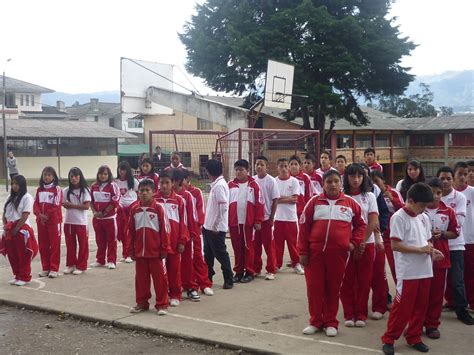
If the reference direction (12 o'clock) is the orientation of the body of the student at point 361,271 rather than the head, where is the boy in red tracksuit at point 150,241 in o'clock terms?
The boy in red tracksuit is roughly at 3 o'clock from the student.

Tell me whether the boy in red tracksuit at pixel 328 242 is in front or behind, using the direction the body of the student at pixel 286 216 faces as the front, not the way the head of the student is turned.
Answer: in front

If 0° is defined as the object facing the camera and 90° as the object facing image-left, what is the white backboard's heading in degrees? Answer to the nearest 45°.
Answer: approximately 315°

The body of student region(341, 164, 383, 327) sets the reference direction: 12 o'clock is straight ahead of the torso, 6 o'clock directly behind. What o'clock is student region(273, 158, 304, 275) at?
student region(273, 158, 304, 275) is roughly at 5 o'clock from student region(341, 164, 383, 327).

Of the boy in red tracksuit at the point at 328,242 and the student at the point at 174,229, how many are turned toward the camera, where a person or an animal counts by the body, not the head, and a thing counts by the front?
2

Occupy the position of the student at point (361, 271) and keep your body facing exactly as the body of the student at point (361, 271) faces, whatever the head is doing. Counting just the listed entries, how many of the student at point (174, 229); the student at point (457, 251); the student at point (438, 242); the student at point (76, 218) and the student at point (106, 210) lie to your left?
2

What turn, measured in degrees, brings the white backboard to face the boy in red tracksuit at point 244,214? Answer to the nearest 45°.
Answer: approximately 45° to its right

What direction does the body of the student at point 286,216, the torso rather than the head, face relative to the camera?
toward the camera

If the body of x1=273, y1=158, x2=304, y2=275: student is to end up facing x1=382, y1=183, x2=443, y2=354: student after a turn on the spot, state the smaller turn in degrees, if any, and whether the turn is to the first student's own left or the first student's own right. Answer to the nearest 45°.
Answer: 0° — they already face them

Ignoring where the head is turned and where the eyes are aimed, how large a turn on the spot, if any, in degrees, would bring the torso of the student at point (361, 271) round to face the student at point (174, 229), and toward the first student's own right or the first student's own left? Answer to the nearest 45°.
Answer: approximately 90° to the first student's own right

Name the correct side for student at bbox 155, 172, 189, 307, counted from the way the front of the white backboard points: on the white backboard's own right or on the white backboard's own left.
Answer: on the white backboard's own right

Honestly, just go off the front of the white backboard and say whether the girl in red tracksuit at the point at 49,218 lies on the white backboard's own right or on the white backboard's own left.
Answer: on the white backboard's own right

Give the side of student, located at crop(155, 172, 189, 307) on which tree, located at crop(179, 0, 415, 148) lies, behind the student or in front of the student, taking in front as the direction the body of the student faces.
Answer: behind
